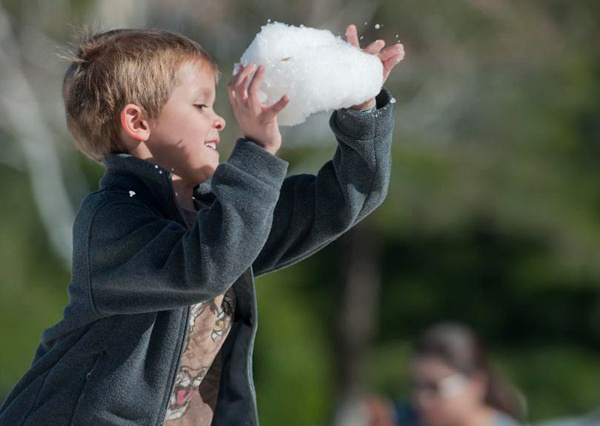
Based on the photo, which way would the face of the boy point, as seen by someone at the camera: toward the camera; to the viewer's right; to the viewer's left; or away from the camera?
to the viewer's right

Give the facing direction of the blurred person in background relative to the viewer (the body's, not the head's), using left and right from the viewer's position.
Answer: facing the viewer and to the left of the viewer

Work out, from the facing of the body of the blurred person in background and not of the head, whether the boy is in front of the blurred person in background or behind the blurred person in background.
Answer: in front
